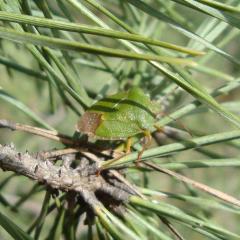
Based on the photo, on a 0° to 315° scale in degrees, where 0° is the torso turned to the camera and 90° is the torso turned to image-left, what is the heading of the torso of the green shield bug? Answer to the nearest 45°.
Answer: approximately 270°
